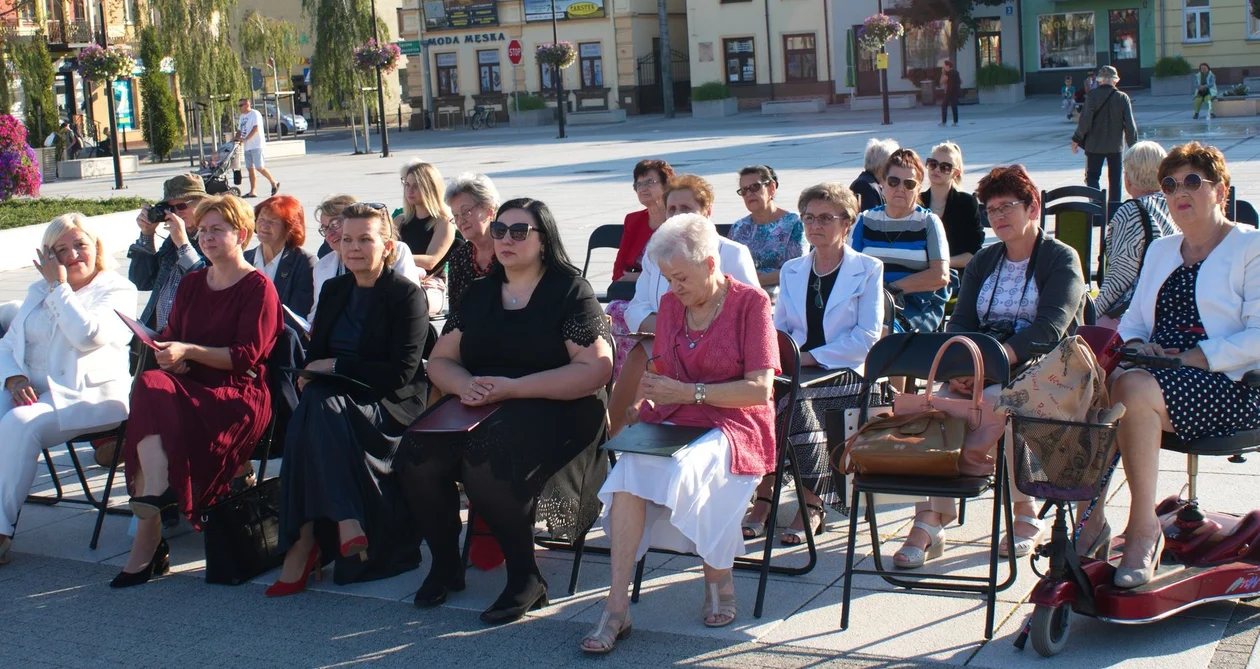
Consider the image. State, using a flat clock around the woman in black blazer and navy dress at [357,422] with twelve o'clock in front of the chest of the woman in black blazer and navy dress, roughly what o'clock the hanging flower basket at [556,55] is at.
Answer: The hanging flower basket is roughly at 5 o'clock from the woman in black blazer and navy dress.

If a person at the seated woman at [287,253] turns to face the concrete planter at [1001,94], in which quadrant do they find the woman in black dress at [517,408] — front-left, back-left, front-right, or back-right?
back-right

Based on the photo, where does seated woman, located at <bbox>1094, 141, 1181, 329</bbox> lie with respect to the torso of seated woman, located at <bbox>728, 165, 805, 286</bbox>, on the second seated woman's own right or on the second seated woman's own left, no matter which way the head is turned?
on the second seated woman's own left

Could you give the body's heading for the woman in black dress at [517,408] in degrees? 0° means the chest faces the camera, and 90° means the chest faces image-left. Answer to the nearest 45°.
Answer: approximately 45°

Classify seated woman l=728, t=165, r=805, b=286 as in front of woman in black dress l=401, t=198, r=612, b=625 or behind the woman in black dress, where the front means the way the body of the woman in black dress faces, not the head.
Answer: behind

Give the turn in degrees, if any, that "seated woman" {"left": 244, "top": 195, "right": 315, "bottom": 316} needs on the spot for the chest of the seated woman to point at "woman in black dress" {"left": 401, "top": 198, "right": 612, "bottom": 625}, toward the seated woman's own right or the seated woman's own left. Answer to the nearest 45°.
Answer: approximately 45° to the seated woman's own left

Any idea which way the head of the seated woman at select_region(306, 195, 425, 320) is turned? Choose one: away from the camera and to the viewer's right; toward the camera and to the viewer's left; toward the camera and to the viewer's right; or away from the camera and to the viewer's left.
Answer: toward the camera and to the viewer's left

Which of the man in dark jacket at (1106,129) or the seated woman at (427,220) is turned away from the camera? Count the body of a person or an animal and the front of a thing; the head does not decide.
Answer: the man in dark jacket

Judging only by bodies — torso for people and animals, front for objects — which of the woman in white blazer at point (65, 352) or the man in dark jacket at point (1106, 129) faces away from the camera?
the man in dark jacket

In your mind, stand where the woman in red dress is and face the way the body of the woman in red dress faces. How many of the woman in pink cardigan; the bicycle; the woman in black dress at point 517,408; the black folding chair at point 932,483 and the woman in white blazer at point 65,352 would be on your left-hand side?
3

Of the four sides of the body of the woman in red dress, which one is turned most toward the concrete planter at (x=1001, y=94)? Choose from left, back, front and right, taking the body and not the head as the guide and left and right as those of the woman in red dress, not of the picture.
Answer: back

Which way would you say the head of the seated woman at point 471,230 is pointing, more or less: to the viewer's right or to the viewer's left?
to the viewer's left

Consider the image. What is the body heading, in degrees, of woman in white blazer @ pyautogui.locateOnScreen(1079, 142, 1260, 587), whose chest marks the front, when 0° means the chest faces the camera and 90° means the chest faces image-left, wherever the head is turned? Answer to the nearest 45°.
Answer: approximately 45°
